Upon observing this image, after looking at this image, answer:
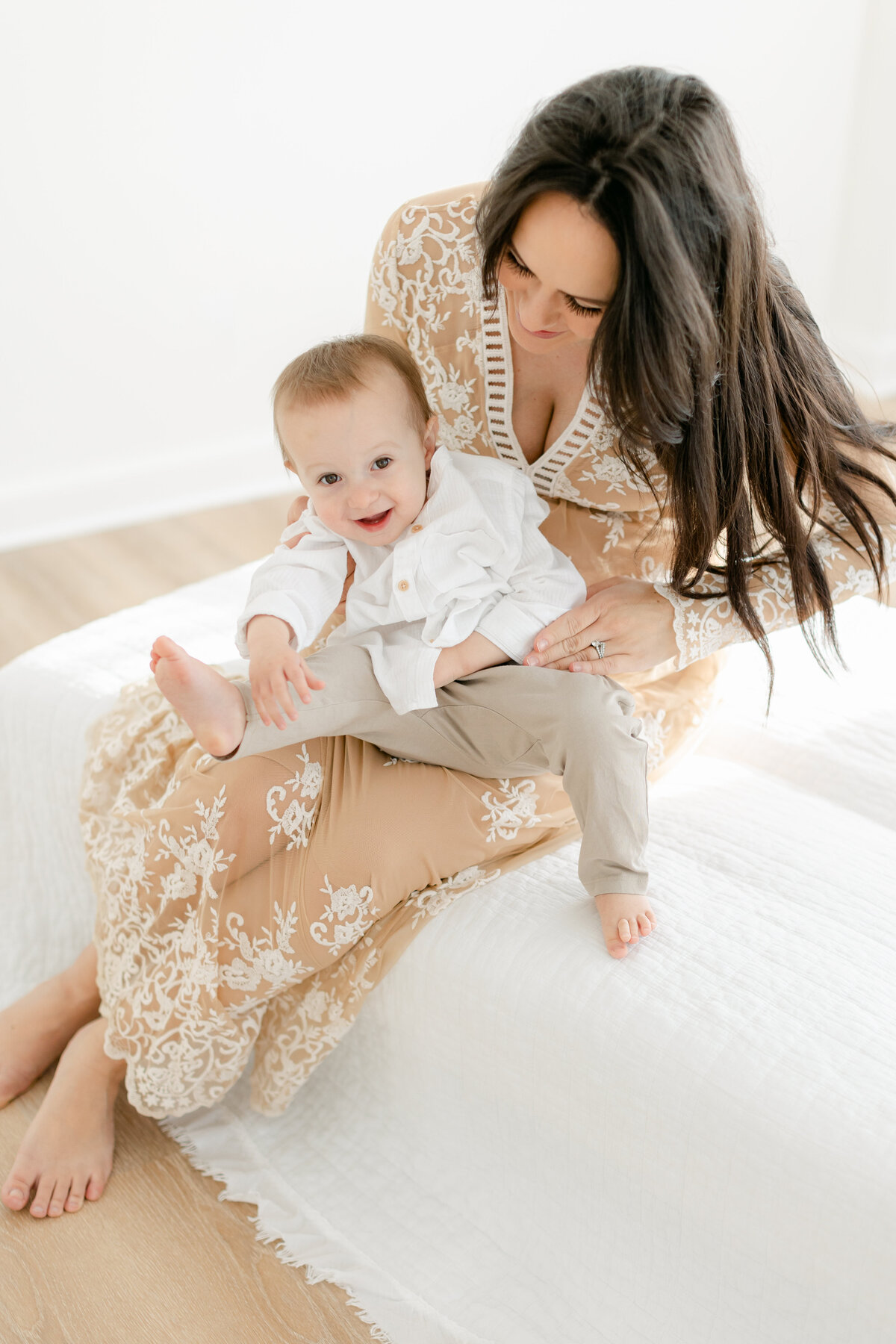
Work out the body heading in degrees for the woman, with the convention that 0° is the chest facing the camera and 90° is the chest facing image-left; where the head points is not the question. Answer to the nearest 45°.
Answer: approximately 45°

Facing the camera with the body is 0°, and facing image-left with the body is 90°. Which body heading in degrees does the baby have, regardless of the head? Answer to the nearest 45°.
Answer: approximately 0°
